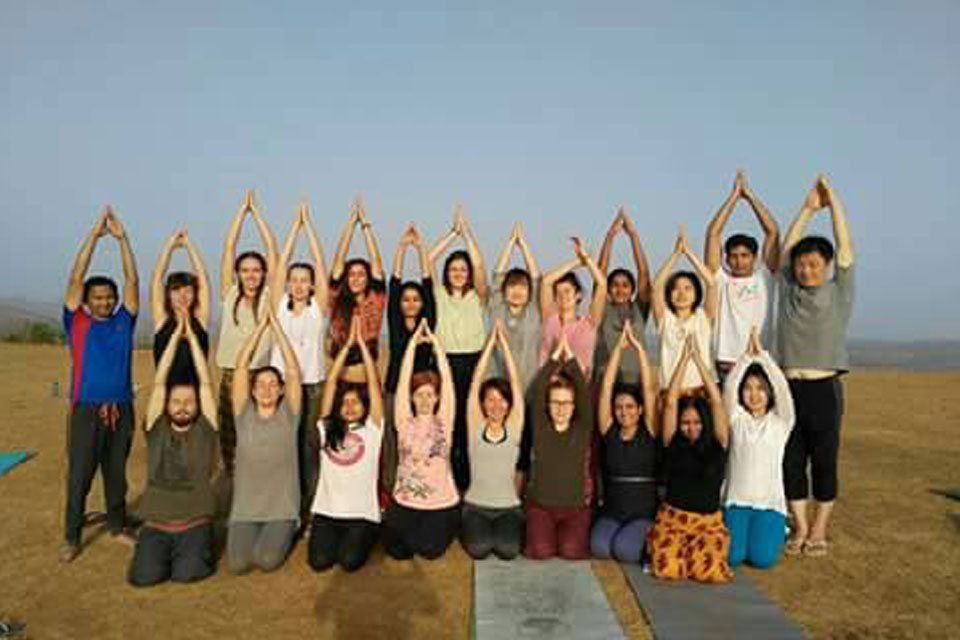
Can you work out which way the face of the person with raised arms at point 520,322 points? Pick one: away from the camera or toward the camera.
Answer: toward the camera

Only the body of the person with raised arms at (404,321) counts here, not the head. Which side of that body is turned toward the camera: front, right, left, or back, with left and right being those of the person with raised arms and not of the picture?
front

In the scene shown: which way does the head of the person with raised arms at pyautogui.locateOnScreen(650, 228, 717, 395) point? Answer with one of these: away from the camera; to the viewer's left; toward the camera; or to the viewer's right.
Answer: toward the camera

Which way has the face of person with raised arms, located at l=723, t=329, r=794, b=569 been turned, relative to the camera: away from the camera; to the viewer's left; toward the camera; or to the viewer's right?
toward the camera

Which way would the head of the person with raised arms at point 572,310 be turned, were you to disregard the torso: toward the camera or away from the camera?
toward the camera

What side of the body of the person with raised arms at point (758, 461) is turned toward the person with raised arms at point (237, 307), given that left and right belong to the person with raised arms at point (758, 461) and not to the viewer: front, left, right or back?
right

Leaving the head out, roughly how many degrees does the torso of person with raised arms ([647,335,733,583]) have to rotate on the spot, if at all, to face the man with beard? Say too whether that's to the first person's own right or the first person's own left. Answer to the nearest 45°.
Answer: approximately 90° to the first person's own right

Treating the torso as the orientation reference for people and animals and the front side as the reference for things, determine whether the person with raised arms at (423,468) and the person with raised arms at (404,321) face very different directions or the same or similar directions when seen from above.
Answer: same or similar directions

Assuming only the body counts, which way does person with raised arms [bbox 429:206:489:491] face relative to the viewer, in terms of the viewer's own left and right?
facing the viewer

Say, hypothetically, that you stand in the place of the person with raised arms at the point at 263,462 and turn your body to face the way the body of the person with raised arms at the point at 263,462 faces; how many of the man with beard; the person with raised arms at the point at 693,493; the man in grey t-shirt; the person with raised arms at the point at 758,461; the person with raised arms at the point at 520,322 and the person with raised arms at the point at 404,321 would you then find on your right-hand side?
1

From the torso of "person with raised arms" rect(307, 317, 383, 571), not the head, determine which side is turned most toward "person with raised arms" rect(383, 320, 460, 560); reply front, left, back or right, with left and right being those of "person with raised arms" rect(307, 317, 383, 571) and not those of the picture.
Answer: left

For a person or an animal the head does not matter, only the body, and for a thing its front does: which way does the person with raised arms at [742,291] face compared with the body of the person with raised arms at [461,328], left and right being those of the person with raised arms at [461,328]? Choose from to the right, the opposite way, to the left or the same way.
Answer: the same way

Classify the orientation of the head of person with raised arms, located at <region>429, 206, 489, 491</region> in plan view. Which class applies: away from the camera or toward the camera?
toward the camera

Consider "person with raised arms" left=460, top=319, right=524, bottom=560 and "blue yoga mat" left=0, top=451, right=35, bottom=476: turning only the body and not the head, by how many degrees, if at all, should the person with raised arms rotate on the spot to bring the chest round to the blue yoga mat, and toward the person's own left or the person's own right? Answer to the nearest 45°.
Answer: approximately 135° to the person's own right

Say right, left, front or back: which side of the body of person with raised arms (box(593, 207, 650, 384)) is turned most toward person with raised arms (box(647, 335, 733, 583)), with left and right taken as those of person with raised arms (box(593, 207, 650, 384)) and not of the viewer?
front

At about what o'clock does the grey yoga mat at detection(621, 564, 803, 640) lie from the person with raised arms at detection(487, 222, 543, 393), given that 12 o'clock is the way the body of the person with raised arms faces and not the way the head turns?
The grey yoga mat is roughly at 11 o'clock from the person with raised arms.
